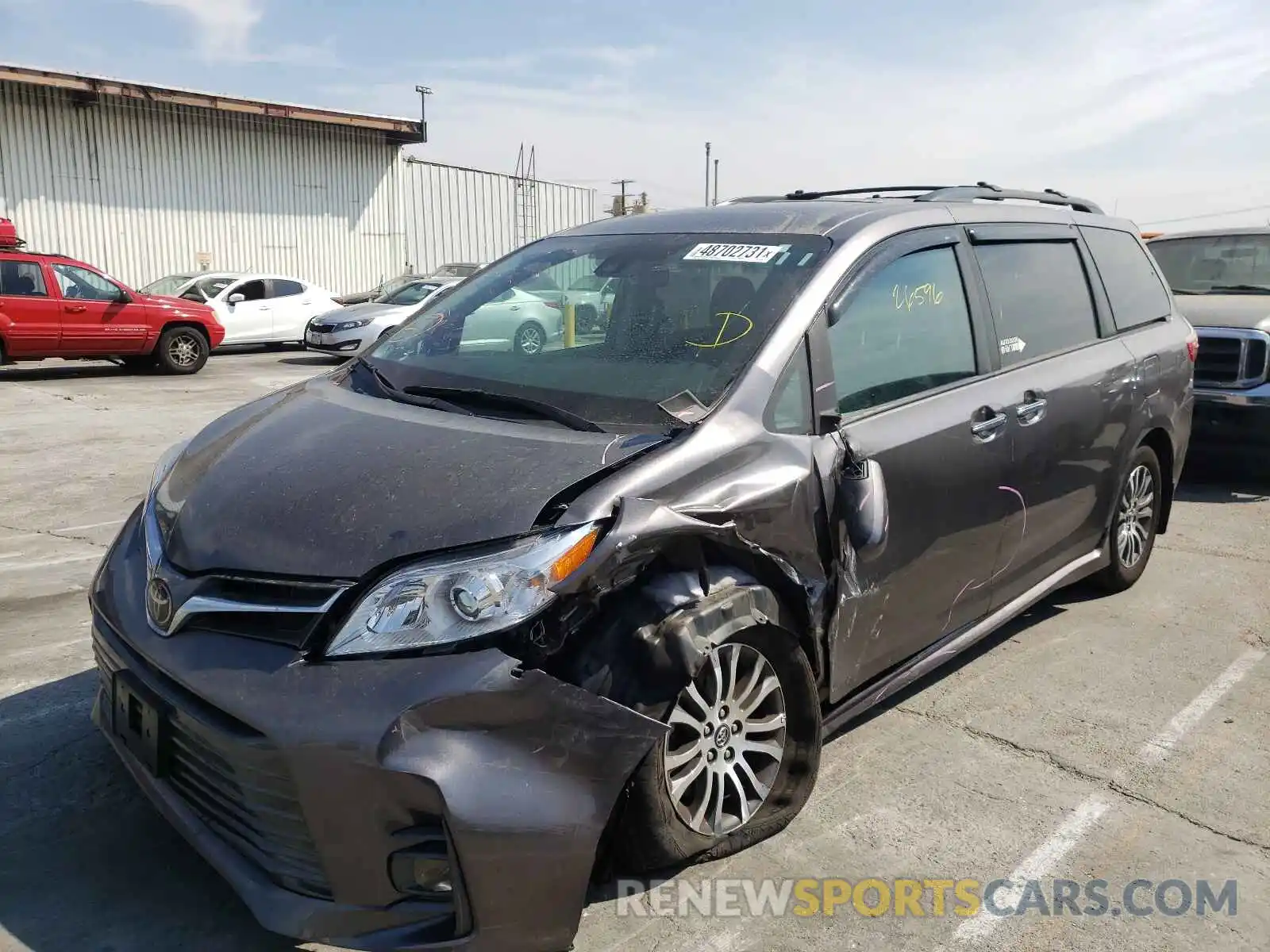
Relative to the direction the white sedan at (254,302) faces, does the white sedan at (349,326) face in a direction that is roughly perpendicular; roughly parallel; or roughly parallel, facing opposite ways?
roughly parallel

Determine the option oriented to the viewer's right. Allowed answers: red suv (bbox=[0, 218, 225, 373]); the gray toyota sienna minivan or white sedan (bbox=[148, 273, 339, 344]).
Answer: the red suv

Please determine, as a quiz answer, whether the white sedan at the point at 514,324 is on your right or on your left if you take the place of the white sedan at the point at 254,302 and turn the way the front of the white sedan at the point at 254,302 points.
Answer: on your left

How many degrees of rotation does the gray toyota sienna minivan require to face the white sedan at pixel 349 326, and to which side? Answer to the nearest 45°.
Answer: approximately 135° to its right

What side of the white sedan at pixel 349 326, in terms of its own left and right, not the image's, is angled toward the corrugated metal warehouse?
right

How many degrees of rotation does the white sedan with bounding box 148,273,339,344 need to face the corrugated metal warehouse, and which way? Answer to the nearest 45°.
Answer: approximately 135° to its right

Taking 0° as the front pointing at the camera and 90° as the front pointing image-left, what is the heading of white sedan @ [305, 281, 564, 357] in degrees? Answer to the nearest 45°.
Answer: approximately 45°

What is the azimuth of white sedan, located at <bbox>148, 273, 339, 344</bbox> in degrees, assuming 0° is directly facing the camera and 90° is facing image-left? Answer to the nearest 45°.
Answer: approximately 45°

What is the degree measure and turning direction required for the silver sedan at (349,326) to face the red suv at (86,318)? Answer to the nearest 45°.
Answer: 0° — it already faces it

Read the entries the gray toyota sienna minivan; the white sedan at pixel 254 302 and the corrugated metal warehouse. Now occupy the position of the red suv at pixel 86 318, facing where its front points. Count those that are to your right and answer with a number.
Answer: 1

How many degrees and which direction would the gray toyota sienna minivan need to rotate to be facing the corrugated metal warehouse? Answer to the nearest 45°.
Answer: approximately 90° to its right

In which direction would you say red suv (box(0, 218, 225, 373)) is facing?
to the viewer's right

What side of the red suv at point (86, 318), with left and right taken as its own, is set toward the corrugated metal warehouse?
left

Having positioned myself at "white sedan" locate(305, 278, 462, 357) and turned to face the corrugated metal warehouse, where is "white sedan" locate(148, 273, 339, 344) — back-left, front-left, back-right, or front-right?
front-left
